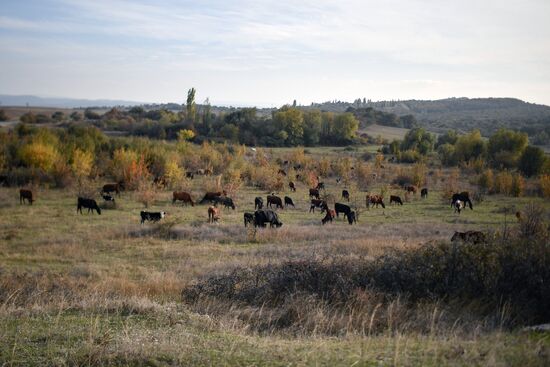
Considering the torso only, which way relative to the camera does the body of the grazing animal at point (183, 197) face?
to the viewer's right

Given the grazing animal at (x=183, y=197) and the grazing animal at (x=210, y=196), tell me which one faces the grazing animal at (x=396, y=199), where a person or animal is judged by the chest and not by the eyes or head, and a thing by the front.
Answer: the grazing animal at (x=183, y=197)

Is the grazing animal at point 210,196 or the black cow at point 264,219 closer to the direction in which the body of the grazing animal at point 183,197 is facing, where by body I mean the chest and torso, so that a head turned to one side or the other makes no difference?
the grazing animal
